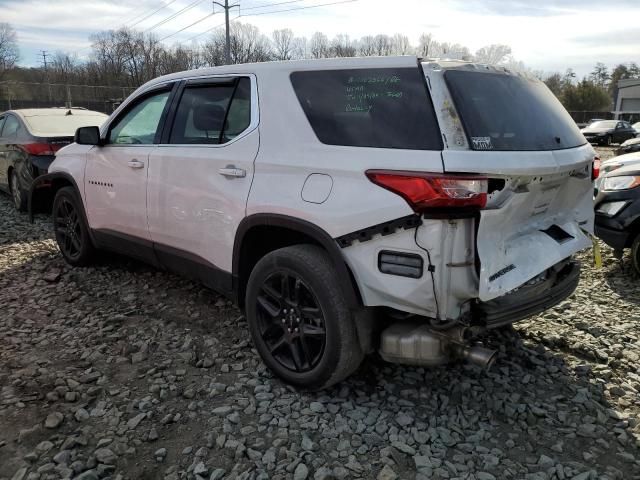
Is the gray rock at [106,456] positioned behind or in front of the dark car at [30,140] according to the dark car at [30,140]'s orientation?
behind

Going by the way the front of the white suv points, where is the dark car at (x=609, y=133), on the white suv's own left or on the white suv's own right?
on the white suv's own right

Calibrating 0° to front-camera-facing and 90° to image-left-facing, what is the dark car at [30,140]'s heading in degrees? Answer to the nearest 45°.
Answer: approximately 135°

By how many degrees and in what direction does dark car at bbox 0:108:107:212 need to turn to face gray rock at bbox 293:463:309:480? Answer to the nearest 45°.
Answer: approximately 135° to its left

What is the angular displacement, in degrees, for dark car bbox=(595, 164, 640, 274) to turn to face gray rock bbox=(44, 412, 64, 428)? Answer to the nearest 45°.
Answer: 0° — it already faces it

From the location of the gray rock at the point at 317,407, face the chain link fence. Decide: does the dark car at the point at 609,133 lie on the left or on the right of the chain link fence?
right

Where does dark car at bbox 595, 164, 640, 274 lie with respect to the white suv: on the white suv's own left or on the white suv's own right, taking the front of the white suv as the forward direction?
on the white suv's own right

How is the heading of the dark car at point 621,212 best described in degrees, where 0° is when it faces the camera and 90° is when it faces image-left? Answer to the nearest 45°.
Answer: approximately 45°

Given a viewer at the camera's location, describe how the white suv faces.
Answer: facing away from the viewer and to the left of the viewer

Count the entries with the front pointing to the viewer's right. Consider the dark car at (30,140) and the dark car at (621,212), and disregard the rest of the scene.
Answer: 0

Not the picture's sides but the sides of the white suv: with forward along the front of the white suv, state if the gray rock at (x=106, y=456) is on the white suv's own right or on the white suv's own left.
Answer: on the white suv's own left

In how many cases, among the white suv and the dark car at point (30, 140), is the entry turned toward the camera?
0
